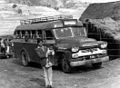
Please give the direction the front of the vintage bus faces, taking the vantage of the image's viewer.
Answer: facing the viewer and to the right of the viewer
